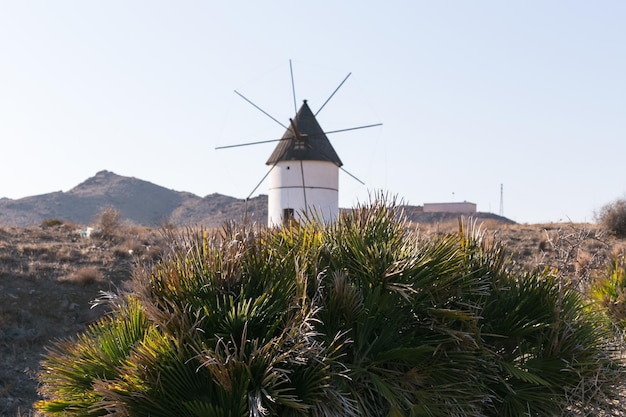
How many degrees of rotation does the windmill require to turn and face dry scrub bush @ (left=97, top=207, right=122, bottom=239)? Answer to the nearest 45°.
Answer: approximately 90° to its right

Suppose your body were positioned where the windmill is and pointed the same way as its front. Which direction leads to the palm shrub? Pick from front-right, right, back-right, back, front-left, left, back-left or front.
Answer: front

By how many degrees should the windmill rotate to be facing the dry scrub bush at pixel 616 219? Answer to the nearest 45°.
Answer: approximately 90° to its left

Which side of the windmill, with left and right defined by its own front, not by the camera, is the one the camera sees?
front

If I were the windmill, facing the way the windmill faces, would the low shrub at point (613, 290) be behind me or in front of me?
in front

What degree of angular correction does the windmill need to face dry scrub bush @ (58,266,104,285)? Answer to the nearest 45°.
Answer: approximately 45° to its right
